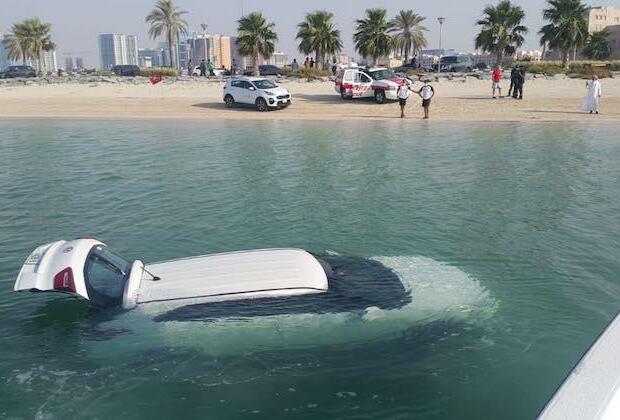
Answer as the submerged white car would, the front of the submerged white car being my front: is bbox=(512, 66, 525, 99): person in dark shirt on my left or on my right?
on my left

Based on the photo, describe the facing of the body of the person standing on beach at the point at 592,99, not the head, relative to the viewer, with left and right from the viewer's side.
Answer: facing the viewer and to the left of the viewer

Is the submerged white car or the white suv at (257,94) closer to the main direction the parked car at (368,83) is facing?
the submerged white car

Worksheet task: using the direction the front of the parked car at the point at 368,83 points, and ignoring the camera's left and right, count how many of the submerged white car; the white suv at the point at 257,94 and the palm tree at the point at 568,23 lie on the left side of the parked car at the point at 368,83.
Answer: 1

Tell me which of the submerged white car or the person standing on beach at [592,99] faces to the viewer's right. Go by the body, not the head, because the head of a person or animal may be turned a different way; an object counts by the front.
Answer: the submerged white car

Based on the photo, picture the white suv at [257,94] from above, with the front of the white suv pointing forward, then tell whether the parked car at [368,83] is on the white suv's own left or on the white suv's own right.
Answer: on the white suv's own left

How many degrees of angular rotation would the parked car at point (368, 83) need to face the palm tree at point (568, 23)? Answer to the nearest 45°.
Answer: approximately 90° to its left

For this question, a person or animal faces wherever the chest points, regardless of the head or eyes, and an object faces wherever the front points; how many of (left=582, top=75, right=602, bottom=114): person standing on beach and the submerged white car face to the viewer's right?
1

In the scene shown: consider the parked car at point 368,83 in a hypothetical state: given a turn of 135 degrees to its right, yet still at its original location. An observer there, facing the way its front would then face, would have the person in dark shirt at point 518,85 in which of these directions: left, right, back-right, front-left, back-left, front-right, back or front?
back

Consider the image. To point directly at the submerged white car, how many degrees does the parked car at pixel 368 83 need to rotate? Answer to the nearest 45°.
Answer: approximately 45° to its right

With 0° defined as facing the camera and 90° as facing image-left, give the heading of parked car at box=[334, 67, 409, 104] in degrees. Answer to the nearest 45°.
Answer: approximately 315°

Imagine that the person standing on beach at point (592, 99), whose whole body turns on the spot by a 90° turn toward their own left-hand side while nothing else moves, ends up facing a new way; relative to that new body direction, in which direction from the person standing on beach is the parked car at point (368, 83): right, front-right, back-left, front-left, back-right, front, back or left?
back-right

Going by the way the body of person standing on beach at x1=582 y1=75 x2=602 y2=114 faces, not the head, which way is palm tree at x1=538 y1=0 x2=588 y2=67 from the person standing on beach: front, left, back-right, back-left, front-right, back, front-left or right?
back-right

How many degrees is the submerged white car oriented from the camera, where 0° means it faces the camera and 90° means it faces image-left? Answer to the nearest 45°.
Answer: approximately 270°

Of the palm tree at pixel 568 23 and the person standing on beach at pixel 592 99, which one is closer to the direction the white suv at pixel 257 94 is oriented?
the person standing on beach

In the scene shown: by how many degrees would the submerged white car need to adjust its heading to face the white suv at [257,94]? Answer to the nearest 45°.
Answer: approximately 90° to its left

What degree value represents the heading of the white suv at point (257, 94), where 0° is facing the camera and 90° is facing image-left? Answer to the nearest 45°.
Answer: approximately 315°
